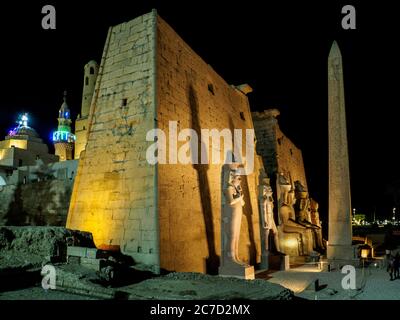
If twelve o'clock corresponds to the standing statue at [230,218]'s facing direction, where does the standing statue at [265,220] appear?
the standing statue at [265,220] is roughly at 8 o'clock from the standing statue at [230,218].

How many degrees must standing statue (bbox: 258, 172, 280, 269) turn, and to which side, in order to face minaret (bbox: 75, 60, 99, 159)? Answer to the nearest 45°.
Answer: approximately 180°

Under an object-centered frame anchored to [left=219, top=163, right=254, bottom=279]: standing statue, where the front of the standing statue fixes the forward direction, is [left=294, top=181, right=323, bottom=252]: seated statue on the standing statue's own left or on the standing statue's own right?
on the standing statue's own left

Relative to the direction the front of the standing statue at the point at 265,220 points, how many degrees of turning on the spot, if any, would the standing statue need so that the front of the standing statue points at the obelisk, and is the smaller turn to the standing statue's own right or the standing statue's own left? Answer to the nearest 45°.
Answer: approximately 90° to the standing statue's own left

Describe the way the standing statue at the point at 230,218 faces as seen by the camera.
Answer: facing the viewer and to the right of the viewer

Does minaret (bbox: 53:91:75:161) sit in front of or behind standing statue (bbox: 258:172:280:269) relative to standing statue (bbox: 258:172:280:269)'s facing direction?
behind

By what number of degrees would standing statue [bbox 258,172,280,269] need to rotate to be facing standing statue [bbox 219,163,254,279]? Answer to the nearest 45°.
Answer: approximately 45° to its right

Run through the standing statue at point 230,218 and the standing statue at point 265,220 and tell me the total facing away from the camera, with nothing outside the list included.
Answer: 0

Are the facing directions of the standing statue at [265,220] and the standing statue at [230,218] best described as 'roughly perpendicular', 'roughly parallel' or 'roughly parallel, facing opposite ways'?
roughly parallel

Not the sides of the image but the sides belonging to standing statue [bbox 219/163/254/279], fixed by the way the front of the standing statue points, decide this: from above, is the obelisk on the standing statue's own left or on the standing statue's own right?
on the standing statue's own left

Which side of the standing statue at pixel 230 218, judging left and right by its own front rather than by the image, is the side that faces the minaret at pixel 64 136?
back
